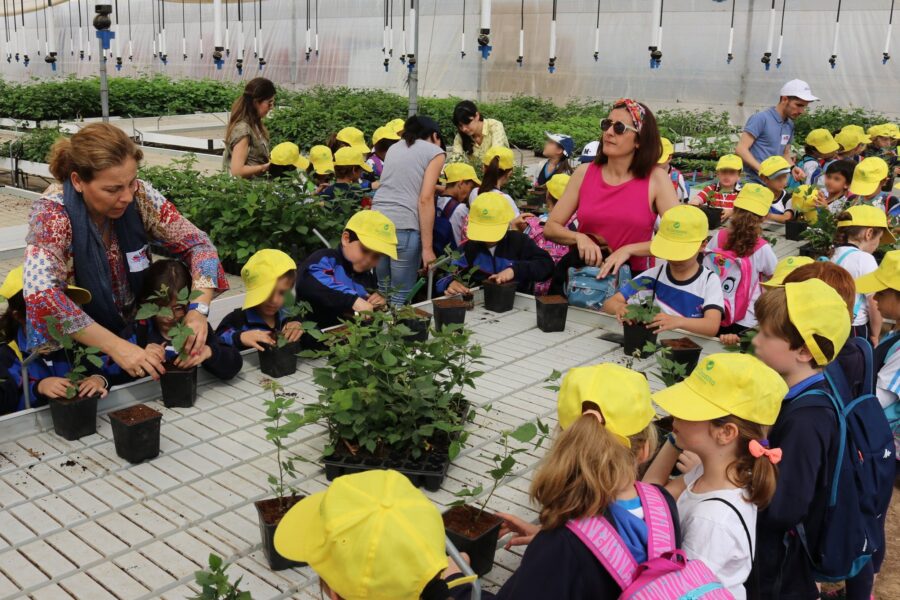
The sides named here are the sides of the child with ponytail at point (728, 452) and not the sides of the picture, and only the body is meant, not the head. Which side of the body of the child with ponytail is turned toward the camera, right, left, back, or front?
left

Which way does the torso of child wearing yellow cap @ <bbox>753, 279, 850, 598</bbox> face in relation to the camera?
to the viewer's left

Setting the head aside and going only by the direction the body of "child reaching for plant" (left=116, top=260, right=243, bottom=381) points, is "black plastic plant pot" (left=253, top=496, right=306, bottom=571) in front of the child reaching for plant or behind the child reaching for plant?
in front

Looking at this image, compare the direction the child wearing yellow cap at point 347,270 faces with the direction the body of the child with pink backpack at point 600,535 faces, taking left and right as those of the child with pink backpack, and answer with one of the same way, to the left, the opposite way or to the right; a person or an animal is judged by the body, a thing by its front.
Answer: the opposite way

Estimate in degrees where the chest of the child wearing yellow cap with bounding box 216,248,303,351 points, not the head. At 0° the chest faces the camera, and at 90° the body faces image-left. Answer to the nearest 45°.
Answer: approximately 315°

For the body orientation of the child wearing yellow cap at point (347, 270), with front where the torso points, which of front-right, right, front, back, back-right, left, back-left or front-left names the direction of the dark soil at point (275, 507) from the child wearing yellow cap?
front-right

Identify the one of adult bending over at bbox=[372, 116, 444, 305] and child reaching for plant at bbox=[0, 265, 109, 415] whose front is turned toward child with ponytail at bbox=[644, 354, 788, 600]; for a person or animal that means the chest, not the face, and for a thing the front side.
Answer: the child reaching for plant

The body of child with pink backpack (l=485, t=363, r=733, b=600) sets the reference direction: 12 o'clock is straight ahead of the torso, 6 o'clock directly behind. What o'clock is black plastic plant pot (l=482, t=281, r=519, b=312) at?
The black plastic plant pot is roughly at 1 o'clock from the child with pink backpack.

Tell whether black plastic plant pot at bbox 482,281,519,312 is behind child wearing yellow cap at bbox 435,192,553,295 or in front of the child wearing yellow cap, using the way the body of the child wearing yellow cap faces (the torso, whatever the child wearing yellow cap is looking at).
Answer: in front

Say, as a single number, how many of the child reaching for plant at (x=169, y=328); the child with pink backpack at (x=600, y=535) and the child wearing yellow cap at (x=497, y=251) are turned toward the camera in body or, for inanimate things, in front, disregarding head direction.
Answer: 2

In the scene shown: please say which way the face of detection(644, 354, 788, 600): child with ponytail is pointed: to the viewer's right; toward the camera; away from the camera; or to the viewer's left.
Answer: to the viewer's left
